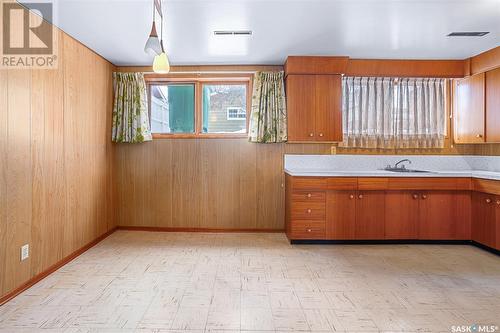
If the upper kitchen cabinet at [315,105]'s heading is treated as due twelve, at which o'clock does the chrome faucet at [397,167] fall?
The chrome faucet is roughly at 8 o'clock from the upper kitchen cabinet.

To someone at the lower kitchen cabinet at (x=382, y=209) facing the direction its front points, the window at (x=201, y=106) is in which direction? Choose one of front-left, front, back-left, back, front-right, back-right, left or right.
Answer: right

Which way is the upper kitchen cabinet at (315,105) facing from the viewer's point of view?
toward the camera

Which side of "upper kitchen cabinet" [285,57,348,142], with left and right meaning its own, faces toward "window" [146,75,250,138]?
right

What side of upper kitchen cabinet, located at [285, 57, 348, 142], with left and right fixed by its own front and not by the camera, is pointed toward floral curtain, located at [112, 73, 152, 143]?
right

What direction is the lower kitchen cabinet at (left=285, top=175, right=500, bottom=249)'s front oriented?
toward the camera

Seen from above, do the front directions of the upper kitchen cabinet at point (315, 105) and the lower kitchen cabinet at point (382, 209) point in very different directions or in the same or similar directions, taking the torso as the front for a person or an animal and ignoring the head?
same or similar directions

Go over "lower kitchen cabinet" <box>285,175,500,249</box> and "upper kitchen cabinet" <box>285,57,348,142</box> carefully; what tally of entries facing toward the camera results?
2

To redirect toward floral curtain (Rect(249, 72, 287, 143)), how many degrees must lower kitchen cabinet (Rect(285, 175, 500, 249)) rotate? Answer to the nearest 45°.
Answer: approximately 90° to its right
